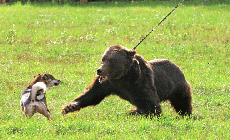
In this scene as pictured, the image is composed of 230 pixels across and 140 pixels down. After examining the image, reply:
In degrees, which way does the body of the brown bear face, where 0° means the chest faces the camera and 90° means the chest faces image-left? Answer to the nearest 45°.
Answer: approximately 45°

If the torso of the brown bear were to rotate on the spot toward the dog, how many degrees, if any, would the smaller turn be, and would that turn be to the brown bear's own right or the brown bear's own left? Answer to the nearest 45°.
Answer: approximately 45° to the brown bear's own right
